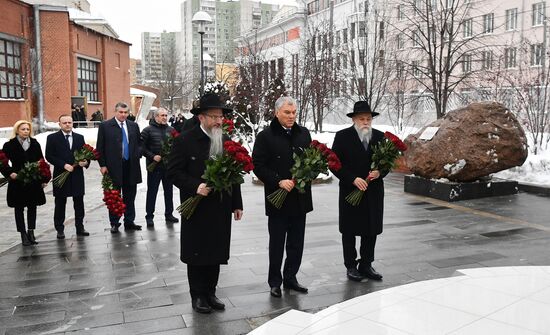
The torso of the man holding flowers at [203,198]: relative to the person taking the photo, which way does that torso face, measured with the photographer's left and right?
facing the viewer and to the right of the viewer

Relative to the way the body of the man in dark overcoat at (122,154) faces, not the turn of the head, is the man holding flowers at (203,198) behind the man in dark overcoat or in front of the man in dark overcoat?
in front

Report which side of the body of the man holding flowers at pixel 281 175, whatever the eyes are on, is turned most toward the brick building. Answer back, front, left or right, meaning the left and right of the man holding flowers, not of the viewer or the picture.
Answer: back

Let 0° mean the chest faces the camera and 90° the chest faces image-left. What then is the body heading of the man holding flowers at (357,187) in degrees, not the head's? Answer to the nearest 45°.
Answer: approximately 315°

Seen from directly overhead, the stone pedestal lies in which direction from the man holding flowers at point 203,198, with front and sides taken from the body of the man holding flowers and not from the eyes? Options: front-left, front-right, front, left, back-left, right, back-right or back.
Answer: left

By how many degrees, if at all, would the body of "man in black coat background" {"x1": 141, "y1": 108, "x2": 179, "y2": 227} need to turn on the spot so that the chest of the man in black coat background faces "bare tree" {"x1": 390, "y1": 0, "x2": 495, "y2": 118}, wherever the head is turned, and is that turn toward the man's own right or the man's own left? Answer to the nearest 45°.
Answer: approximately 90° to the man's own left
